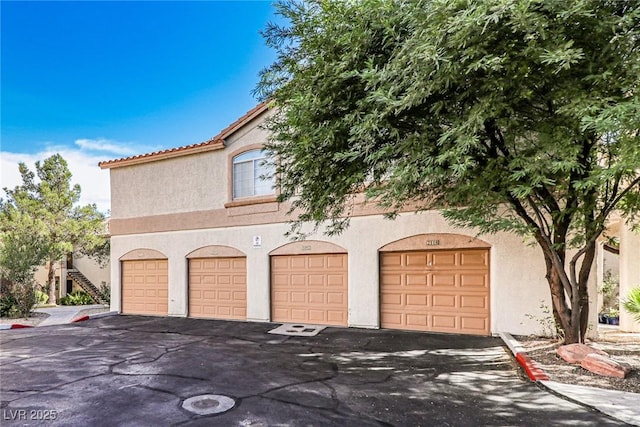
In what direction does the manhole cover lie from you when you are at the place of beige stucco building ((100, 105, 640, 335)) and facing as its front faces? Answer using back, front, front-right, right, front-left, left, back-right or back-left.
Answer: front-left

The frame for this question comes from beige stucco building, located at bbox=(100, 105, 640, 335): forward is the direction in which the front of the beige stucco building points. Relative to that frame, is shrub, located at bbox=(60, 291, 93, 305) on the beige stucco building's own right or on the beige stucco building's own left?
on the beige stucco building's own right

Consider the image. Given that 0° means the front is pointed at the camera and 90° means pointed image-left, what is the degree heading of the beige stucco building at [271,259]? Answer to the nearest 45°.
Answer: approximately 45°

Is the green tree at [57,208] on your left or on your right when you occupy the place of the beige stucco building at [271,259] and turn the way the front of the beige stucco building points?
on your right

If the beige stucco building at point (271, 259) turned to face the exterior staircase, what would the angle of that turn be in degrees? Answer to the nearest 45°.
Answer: approximately 90° to its right
